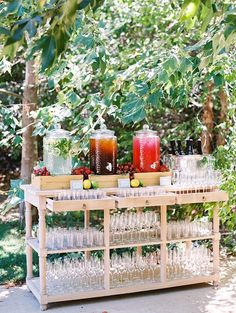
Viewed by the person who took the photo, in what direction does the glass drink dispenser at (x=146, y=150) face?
facing the viewer and to the right of the viewer

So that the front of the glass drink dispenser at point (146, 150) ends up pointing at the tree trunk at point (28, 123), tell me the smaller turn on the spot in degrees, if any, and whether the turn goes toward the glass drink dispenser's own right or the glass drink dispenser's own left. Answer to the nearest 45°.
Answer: approximately 180°

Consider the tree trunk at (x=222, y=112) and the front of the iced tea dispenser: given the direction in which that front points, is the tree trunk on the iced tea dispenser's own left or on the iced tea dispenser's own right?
on the iced tea dispenser's own left

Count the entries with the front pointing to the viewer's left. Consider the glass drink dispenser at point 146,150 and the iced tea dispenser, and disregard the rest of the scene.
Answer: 0

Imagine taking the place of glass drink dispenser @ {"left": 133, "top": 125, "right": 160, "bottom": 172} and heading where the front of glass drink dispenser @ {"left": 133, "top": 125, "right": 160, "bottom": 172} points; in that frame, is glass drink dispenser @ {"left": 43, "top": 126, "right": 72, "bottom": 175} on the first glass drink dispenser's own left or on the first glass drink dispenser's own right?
on the first glass drink dispenser's own right

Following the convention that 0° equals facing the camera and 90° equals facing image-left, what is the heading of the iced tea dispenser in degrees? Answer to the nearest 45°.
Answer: approximately 315°
